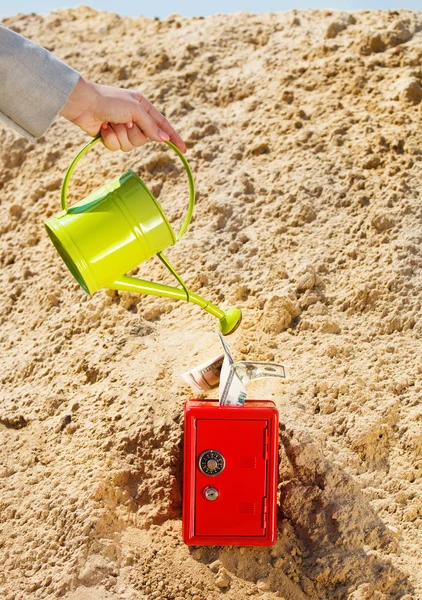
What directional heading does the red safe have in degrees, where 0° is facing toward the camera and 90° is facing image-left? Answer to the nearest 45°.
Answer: approximately 0°
